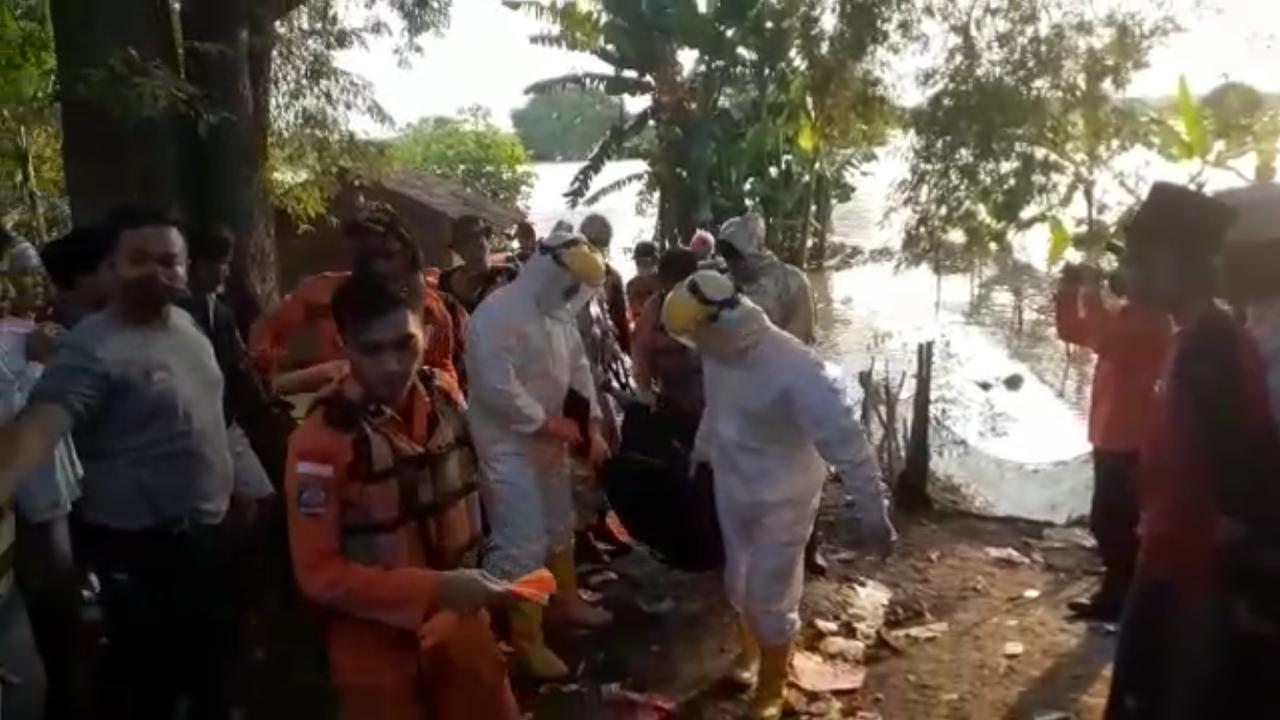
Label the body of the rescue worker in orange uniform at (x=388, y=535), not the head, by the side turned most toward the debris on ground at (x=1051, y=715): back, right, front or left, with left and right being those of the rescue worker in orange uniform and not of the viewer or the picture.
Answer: left

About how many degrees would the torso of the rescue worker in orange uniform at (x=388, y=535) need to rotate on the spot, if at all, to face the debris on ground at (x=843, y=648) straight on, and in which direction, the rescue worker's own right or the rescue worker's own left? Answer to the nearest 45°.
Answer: approximately 90° to the rescue worker's own left

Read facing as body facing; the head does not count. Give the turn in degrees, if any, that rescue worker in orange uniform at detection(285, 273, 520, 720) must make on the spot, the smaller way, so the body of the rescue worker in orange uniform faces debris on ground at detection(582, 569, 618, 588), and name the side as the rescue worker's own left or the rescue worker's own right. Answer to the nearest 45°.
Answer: approximately 135° to the rescue worker's own left

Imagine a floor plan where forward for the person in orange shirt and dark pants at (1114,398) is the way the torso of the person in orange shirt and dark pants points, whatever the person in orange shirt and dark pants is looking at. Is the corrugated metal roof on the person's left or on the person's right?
on the person's right

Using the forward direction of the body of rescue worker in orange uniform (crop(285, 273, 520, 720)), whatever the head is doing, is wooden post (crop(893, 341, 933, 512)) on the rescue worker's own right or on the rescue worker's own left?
on the rescue worker's own left

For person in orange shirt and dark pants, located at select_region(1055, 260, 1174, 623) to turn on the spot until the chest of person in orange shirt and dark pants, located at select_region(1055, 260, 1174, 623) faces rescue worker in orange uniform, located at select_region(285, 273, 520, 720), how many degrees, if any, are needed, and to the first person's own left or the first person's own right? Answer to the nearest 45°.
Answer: approximately 90° to the first person's own left

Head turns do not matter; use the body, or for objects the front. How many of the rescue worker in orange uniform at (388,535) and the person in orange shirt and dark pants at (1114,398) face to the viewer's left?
1

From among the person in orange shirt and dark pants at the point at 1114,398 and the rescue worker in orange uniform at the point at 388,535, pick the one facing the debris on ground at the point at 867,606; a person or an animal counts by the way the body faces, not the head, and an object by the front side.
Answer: the person in orange shirt and dark pants at the point at 1114,398

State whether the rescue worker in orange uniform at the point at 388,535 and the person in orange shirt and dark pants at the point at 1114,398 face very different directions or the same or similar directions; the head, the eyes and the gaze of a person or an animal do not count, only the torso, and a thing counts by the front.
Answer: very different directions

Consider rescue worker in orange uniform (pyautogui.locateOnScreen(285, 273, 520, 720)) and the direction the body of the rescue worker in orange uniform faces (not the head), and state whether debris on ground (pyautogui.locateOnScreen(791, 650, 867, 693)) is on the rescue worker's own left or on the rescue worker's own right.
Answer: on the rescue worker's own left

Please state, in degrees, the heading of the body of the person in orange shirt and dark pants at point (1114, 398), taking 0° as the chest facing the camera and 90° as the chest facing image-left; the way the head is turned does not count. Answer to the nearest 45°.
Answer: approximately 90°
